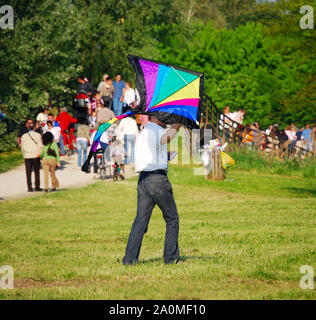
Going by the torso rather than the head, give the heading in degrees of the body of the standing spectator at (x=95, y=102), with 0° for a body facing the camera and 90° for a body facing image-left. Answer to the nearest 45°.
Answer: approximately 315°

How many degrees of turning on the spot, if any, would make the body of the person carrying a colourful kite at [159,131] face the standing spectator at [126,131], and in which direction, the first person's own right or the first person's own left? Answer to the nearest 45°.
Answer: approximately 45° to the first person's own left

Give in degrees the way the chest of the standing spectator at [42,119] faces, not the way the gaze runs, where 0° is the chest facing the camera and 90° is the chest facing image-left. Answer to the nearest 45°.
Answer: approximately 315°

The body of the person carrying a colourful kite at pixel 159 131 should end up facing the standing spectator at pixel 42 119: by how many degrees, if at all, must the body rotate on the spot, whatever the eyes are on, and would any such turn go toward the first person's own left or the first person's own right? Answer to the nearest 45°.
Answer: approximately 45° to the first person's own left

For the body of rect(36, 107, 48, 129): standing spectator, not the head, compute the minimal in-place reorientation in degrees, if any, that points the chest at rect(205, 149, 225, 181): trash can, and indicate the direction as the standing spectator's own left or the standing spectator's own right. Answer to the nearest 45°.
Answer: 0° — they already face it

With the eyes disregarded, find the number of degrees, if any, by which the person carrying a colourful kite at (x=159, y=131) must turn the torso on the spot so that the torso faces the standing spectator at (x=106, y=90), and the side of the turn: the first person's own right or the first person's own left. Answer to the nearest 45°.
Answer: approximately 45° to the first person's own left

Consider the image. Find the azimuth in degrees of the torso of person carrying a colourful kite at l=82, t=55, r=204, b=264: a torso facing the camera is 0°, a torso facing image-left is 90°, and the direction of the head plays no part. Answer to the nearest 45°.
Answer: approximately 225°
